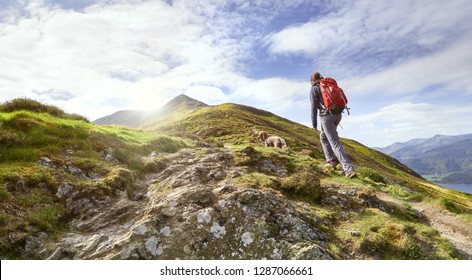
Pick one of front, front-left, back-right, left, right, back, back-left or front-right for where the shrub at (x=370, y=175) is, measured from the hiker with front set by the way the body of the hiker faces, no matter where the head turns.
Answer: right

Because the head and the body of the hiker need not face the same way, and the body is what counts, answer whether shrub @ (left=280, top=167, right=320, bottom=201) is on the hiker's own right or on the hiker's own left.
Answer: on the hiker's own left

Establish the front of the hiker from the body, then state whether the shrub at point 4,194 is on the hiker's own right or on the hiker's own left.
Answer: on the hiker's own left

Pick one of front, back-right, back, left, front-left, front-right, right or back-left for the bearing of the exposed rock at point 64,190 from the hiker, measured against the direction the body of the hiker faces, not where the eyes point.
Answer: left

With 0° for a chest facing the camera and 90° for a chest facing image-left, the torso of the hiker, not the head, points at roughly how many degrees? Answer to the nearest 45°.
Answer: approximately 135°
